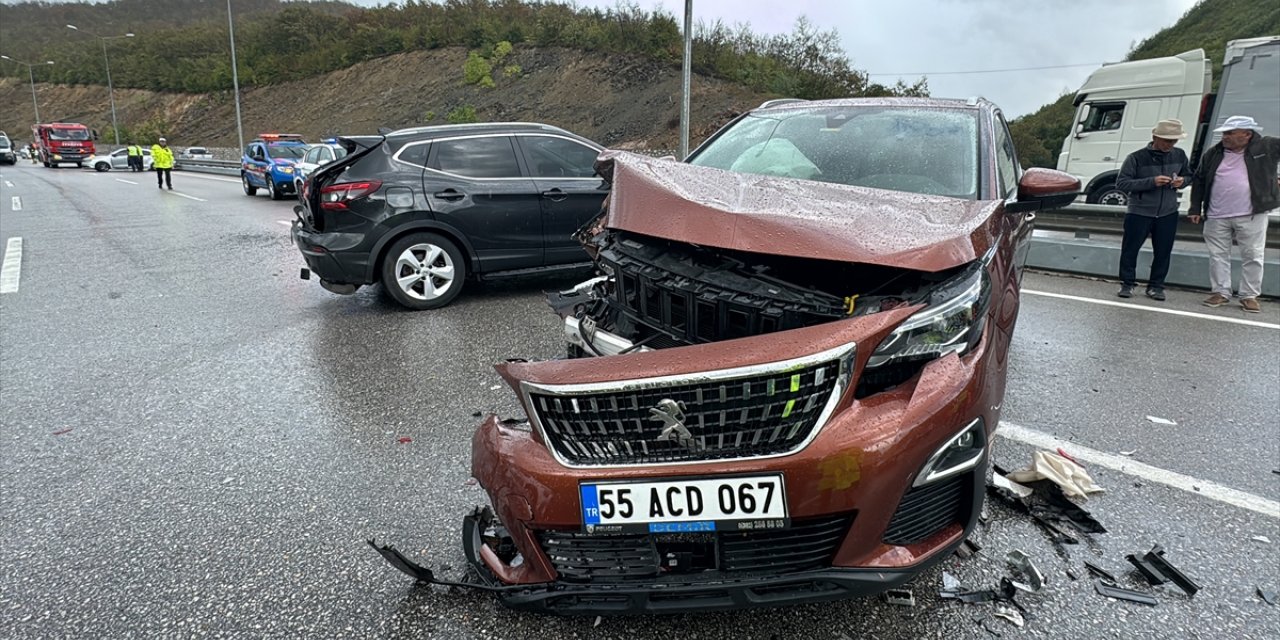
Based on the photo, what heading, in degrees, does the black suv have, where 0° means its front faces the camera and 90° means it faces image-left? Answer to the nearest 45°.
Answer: approximately 270°

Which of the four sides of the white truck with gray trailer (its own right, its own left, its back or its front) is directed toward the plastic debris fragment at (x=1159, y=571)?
left

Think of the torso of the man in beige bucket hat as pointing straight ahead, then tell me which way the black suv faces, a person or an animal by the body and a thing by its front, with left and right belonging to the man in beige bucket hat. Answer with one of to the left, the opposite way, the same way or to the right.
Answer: to the left

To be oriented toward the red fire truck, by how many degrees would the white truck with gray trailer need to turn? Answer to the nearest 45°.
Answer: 0° — it already faces it

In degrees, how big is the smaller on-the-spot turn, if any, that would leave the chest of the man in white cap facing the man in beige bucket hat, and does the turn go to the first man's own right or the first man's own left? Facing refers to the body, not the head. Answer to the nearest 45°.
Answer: approximately 90° to the first man's own right

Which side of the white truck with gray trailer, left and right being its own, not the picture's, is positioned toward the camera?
left

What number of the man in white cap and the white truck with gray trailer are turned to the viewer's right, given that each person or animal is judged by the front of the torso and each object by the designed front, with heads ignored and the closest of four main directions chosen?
0

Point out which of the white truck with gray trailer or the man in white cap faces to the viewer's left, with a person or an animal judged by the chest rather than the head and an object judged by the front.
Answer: the white truck with gray trailer

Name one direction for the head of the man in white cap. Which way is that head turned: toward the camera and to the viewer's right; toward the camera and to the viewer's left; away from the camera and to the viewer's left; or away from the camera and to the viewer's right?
toward the camera and to the viewer's left

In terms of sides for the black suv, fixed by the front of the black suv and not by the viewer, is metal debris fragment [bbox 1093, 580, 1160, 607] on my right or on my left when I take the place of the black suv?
on my right

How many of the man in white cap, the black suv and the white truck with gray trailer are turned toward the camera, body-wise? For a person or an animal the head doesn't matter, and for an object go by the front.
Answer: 1

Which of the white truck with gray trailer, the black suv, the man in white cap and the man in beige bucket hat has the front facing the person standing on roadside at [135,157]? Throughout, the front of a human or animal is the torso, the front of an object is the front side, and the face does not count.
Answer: the white truck with gray trailer
